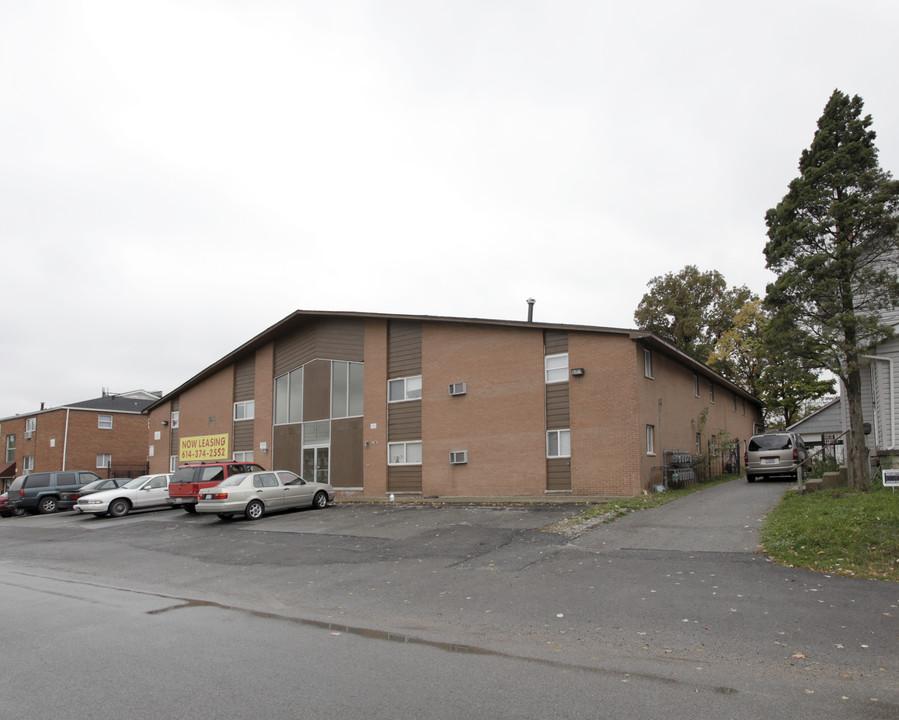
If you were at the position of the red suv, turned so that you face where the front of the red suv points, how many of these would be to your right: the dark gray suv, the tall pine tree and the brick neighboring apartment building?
1

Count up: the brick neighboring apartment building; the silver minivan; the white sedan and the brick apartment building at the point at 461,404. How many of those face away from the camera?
1

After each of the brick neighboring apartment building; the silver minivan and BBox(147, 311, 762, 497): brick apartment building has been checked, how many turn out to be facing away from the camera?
1

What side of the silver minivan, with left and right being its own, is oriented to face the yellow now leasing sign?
left

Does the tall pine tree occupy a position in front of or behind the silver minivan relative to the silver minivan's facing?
behind

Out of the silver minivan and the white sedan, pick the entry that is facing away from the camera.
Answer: the silver minivan

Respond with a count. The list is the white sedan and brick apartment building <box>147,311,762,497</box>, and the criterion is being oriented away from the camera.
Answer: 0

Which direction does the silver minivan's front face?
away from the camera

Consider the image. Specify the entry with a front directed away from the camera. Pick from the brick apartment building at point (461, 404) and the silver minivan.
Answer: the silver minivan

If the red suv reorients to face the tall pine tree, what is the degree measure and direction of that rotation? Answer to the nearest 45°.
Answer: approximately 90° to its right

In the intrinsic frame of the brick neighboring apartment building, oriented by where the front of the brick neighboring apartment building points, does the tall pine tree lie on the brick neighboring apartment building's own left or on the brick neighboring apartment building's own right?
on the brick neighboring apartment building's own left

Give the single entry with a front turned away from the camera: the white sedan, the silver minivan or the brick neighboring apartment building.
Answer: the silver minivan

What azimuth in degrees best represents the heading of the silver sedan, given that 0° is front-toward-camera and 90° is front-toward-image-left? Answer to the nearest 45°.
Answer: approximately 225°

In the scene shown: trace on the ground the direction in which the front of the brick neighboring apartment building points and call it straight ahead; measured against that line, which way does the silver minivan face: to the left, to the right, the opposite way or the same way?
the opposite way

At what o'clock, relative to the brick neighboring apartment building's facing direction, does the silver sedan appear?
The silver sedan is roughly at 10 o'clock from the brick neighboring apartment building.
